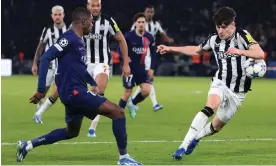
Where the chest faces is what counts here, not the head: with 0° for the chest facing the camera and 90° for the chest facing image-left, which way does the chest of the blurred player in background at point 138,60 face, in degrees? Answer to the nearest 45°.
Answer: approximately 0°
